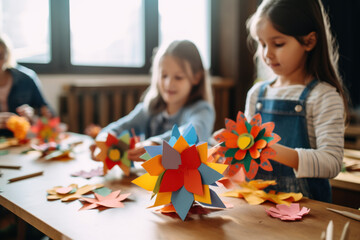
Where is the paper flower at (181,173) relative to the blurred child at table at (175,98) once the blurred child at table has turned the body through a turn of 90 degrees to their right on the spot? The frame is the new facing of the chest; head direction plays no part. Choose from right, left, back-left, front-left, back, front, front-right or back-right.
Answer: back-left

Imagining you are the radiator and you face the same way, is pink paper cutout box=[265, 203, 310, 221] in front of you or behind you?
in front

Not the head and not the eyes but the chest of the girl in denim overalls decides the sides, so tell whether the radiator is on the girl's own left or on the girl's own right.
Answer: on the girl's own right

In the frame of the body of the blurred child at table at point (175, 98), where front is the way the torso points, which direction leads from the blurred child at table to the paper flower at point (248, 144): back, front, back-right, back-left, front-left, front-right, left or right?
front-left

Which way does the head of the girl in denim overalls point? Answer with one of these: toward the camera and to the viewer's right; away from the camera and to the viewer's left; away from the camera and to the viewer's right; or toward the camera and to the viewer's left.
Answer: toward the camera and to the viewer's left

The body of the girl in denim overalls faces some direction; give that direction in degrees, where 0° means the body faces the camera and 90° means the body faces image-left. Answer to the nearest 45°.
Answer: approximately 45°

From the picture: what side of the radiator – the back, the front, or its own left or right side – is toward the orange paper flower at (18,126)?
front

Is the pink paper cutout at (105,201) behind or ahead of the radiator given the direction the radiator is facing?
ahead

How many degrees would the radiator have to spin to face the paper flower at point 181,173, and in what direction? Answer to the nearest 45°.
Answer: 0° — it already faces it

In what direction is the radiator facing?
toward the camera

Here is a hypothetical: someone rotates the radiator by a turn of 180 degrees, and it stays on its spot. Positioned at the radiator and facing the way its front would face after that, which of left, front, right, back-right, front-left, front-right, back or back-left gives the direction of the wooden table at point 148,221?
back
